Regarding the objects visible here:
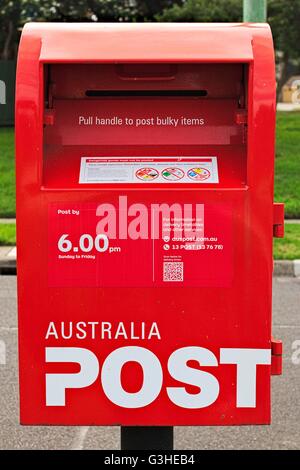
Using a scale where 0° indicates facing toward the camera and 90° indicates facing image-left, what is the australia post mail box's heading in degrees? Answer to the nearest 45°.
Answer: approximately 0°
